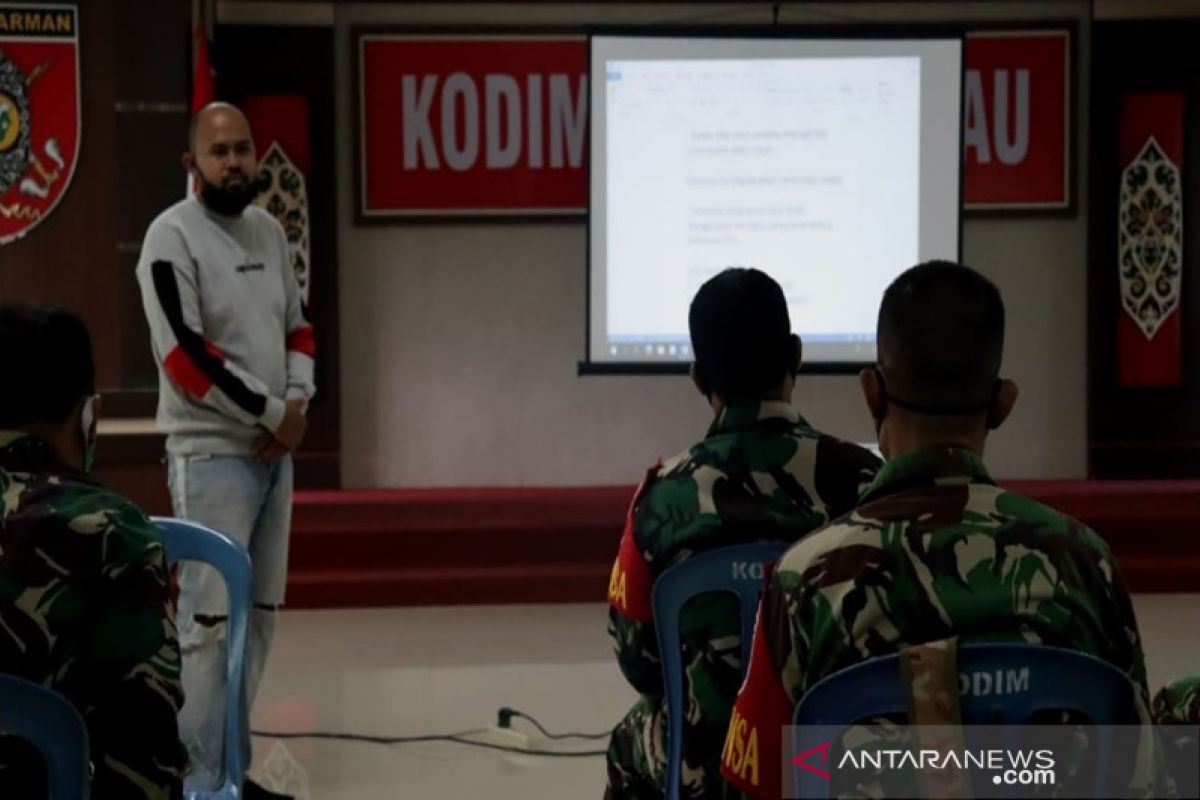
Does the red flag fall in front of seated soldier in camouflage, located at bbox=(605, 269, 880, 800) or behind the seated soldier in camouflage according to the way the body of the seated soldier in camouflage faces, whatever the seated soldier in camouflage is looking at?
in front

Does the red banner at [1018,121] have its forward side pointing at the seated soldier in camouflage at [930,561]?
yes

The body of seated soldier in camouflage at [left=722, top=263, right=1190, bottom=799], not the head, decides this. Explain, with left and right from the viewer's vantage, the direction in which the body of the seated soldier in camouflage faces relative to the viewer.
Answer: facing away from the viewer

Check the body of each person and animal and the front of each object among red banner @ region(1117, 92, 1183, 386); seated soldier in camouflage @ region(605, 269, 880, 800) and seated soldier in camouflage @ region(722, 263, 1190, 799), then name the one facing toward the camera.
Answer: the red banner

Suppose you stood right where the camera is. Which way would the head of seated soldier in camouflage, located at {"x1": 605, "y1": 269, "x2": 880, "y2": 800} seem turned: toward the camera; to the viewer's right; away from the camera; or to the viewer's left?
away from the camera

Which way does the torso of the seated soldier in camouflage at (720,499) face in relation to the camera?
away from the camera

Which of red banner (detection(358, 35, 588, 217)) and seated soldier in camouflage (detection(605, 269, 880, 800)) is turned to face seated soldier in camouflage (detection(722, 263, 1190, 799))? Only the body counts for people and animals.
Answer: the red banner

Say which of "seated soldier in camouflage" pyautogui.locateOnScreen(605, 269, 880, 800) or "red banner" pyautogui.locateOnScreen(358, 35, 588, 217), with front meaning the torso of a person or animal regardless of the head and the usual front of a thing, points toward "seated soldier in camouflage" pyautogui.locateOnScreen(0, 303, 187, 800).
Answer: the red banner

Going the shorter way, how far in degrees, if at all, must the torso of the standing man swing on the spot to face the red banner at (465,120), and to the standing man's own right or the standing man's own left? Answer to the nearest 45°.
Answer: approximately 135° to the standing man's own left

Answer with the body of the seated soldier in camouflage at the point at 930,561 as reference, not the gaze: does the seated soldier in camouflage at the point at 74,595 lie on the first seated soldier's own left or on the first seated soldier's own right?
on the first seated soldier's own left

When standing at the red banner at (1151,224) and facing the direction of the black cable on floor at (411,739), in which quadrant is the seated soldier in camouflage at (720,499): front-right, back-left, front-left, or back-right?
front-left

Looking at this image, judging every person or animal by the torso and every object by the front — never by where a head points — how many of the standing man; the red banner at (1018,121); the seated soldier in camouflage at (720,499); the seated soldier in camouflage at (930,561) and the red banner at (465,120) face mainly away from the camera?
2

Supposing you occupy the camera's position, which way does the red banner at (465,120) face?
facing the viewer

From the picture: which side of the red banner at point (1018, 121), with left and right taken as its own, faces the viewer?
front

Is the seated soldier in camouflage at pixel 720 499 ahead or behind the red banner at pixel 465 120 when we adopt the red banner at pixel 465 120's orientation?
ahead

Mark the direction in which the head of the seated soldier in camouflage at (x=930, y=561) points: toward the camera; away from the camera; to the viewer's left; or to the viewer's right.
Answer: away from the camera
